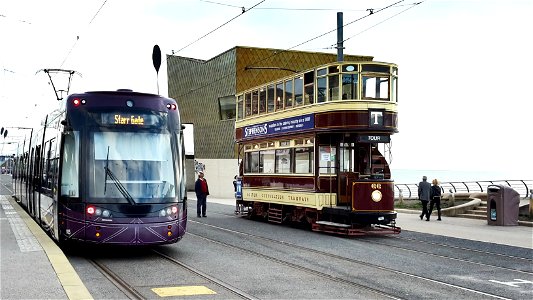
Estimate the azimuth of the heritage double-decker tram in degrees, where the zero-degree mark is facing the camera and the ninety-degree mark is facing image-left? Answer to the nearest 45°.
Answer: approximately 315°

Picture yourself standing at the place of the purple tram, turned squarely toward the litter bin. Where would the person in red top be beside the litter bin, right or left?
left

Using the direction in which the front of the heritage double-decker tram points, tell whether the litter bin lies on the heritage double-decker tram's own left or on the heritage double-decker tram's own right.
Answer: on the heritage double-decker tram's own left

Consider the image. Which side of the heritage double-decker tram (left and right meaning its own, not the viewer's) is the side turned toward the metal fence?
left

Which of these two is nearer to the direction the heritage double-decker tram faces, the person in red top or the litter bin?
the litter bin

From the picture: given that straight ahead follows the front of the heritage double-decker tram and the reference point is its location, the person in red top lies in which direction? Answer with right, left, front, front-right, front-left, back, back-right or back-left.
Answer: back
